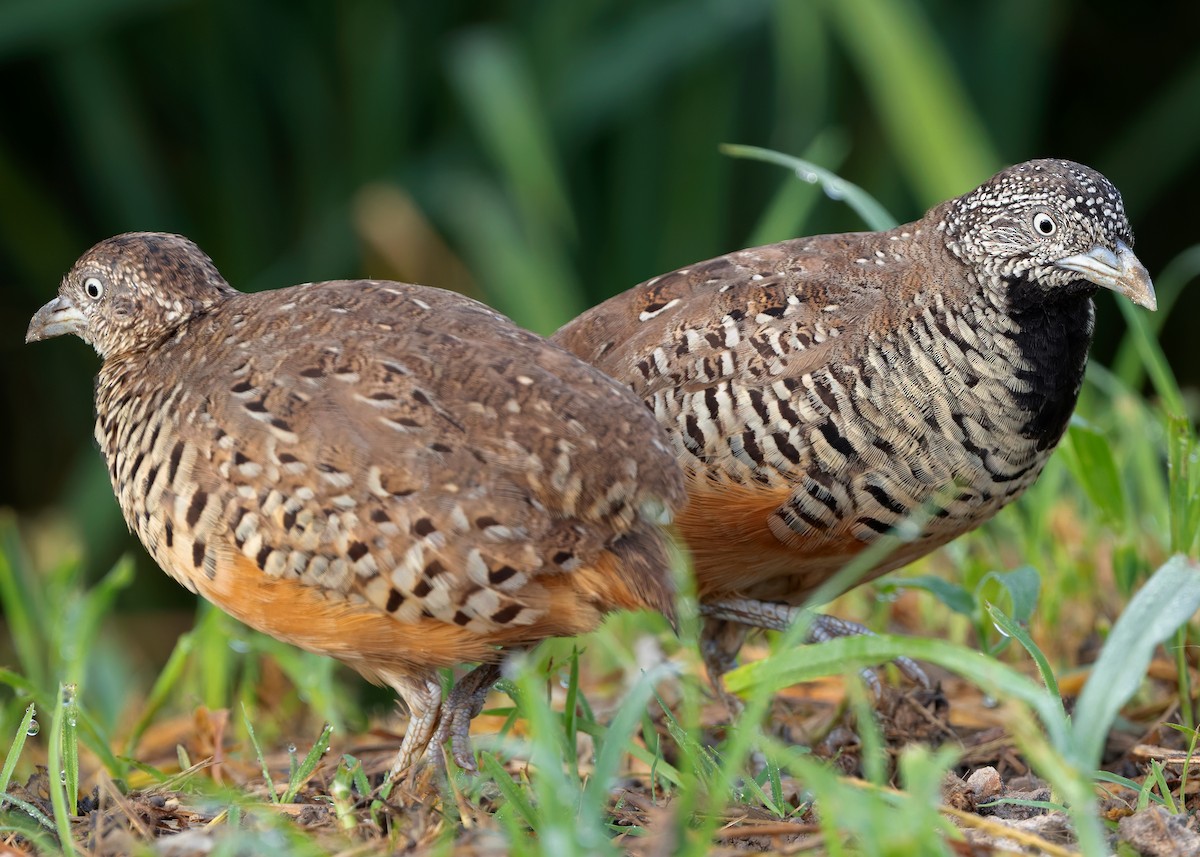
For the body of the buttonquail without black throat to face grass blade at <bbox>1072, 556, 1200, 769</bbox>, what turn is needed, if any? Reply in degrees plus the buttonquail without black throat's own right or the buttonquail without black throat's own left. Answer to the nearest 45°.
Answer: approximately 135° to the buttonquail without black throat's own left

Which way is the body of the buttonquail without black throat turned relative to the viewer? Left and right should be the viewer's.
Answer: facing to the left of the viewer

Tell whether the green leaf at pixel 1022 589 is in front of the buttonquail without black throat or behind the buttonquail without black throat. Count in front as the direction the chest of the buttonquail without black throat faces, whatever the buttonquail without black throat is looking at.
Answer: behind

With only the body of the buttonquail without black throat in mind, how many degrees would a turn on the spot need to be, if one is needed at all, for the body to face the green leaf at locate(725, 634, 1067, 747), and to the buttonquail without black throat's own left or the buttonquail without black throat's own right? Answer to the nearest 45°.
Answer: approximately 135° to the buttonquail without black throat's own left
